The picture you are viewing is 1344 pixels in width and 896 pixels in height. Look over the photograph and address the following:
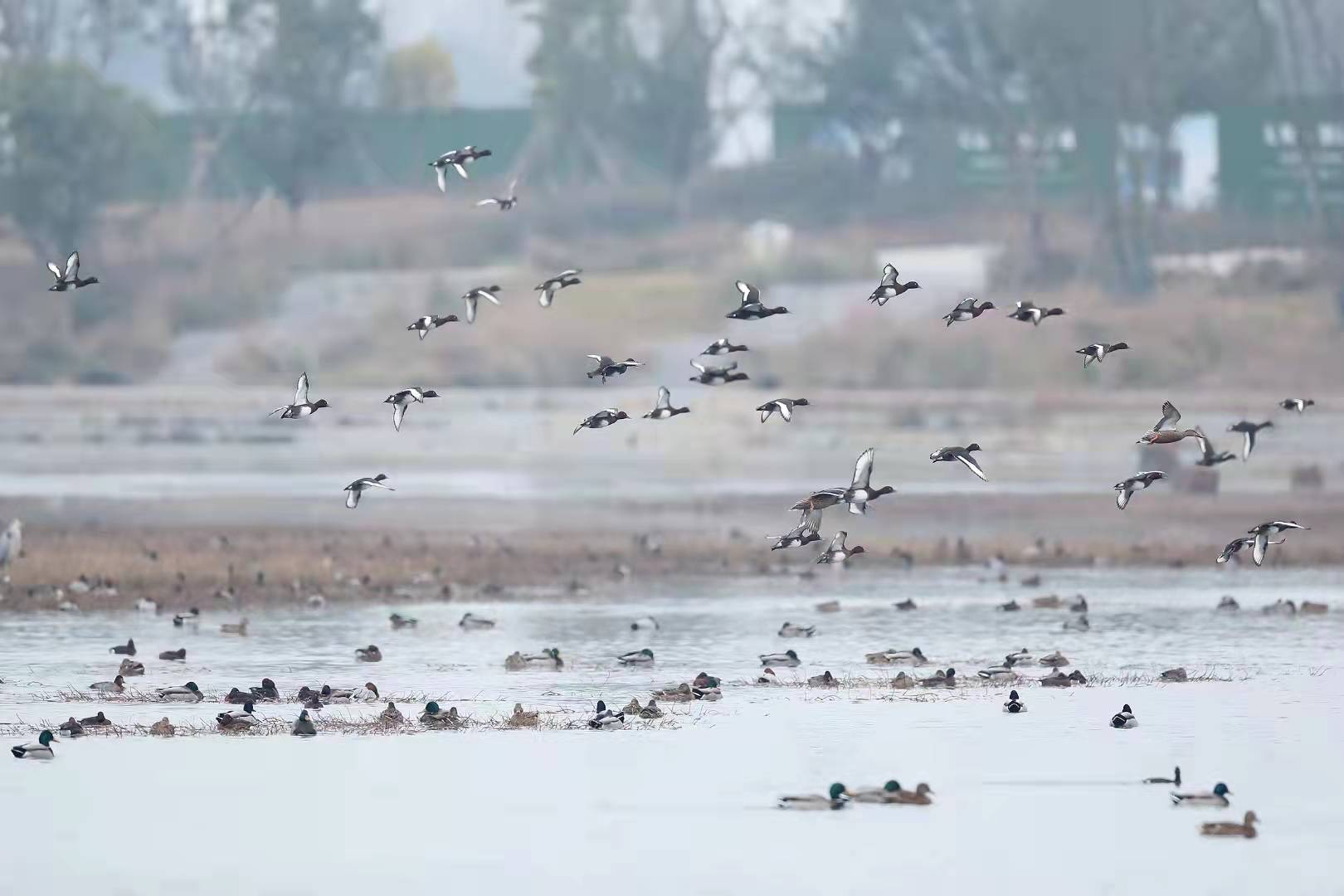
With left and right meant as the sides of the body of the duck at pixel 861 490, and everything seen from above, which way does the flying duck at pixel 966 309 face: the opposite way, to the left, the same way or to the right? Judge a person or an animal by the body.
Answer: the same way

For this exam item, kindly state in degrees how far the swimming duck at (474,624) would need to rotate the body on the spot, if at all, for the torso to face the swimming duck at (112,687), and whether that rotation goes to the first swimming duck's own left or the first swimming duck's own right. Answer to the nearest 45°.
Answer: approximately 45° to the first swimming duck's own left

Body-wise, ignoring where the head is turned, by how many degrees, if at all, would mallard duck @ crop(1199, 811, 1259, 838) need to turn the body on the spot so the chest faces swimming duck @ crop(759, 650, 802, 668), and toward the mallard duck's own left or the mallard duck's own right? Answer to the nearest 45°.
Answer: approximately 135° to the mallard duck's own left

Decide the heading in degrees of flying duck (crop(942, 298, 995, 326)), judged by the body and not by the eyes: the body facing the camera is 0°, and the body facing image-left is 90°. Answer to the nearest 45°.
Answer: approximately 270°

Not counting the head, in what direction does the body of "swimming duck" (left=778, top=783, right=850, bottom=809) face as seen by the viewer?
to the viewer's right

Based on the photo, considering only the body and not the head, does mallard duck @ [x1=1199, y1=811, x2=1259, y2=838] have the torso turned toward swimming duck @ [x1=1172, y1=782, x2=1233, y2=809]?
no

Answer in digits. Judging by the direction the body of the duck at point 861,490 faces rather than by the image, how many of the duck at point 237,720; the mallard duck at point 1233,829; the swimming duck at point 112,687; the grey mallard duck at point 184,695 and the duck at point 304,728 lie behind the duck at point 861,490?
4

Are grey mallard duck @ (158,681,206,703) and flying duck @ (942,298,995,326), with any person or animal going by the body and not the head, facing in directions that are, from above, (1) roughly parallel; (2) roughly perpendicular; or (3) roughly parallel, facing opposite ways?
roughly parallel

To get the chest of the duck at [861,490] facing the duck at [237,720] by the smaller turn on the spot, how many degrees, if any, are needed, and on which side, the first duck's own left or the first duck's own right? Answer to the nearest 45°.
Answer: approximately 180°

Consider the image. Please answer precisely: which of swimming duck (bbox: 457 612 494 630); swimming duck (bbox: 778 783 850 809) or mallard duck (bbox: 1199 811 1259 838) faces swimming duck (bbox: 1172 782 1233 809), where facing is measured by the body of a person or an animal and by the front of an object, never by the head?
swimming duck (bbox: 778 783 850 809)

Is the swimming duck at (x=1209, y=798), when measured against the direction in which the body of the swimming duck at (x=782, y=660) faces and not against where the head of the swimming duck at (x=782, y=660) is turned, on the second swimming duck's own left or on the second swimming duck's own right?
on the second swimming duck's own right

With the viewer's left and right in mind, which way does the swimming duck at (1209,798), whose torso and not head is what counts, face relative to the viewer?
facing to the right of the viewer

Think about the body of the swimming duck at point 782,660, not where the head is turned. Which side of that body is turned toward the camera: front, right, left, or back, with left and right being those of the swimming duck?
right

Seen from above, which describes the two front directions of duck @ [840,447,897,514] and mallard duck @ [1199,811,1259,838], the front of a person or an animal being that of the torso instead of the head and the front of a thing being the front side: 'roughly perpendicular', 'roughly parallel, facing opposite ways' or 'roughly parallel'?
roughly parallel
